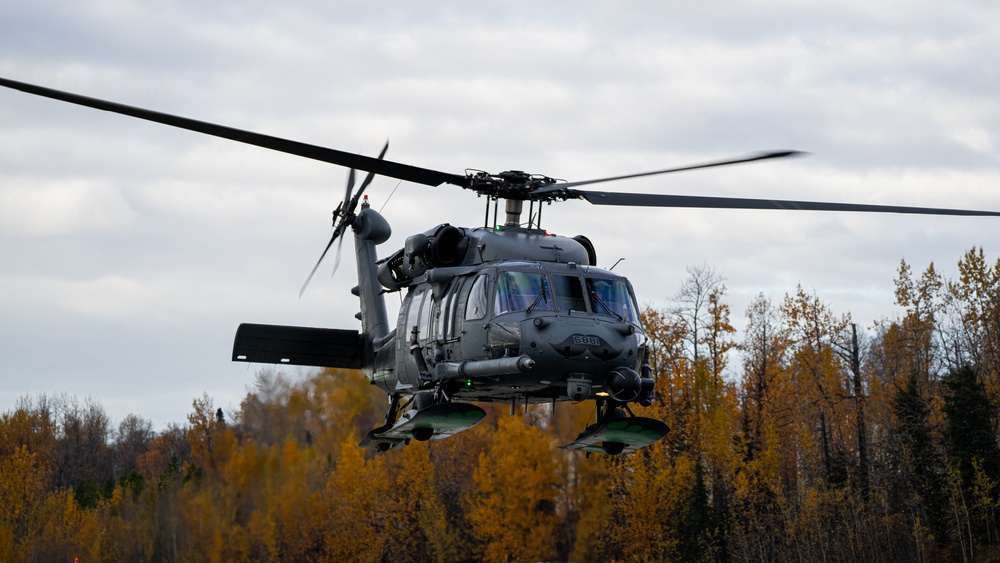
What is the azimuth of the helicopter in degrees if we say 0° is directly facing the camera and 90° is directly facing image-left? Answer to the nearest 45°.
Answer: approximately 315°
